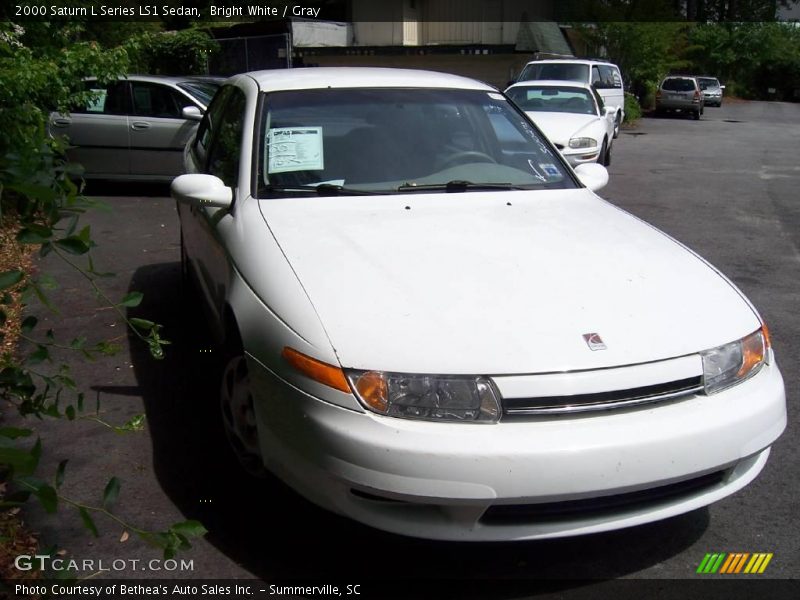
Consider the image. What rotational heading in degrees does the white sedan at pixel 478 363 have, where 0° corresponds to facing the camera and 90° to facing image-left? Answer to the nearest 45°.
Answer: approximately 315°

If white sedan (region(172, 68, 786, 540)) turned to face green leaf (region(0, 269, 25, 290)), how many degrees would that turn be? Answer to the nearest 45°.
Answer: approximately 90° to its right

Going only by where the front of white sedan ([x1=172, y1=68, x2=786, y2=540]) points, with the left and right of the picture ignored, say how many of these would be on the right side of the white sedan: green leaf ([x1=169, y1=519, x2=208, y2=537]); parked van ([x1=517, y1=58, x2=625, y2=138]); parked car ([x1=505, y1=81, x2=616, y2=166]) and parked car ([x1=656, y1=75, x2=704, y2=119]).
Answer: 1

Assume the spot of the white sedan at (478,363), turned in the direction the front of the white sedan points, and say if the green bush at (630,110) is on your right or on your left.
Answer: on your left

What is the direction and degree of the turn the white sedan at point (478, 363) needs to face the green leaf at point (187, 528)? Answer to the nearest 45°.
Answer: approximately 90° to its right

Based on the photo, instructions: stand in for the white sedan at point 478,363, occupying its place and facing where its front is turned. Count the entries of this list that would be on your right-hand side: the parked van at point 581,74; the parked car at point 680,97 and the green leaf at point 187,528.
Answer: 1

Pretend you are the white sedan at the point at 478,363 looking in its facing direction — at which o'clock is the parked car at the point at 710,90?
The parked car is roughly at 8 o'clock from the white sedan.

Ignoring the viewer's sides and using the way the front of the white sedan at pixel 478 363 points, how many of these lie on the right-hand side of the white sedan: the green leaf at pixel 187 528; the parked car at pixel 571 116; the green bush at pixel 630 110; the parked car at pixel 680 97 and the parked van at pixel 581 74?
1

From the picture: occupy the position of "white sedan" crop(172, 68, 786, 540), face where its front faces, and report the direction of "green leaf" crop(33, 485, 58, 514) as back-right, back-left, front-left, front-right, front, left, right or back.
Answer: right

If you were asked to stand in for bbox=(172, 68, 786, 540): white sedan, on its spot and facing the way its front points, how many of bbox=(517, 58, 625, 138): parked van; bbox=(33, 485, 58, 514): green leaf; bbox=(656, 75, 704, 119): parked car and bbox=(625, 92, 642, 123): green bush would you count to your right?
1

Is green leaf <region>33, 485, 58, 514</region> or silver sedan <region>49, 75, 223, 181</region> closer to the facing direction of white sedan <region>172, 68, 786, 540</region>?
the green leaf

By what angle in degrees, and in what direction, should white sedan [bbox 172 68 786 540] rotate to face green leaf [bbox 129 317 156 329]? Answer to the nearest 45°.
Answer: approximately 135° to its right

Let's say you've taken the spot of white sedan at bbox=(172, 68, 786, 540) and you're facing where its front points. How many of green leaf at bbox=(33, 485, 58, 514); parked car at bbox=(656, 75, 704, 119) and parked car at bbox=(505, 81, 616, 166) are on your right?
1

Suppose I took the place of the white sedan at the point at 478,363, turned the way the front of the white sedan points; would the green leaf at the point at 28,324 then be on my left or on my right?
on my right

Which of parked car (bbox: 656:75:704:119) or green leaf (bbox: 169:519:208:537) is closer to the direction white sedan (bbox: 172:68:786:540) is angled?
the green leaf

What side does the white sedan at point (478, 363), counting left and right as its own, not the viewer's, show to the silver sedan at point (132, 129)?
back

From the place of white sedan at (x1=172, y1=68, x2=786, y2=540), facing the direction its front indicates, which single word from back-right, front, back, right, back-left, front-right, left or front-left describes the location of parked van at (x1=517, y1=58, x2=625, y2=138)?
back-left

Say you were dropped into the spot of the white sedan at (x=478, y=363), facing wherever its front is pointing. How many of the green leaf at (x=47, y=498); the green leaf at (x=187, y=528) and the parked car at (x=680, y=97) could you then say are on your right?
2

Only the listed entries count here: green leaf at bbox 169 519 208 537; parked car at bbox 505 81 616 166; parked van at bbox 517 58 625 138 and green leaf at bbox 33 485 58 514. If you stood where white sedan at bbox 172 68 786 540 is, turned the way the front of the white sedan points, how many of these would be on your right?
2
